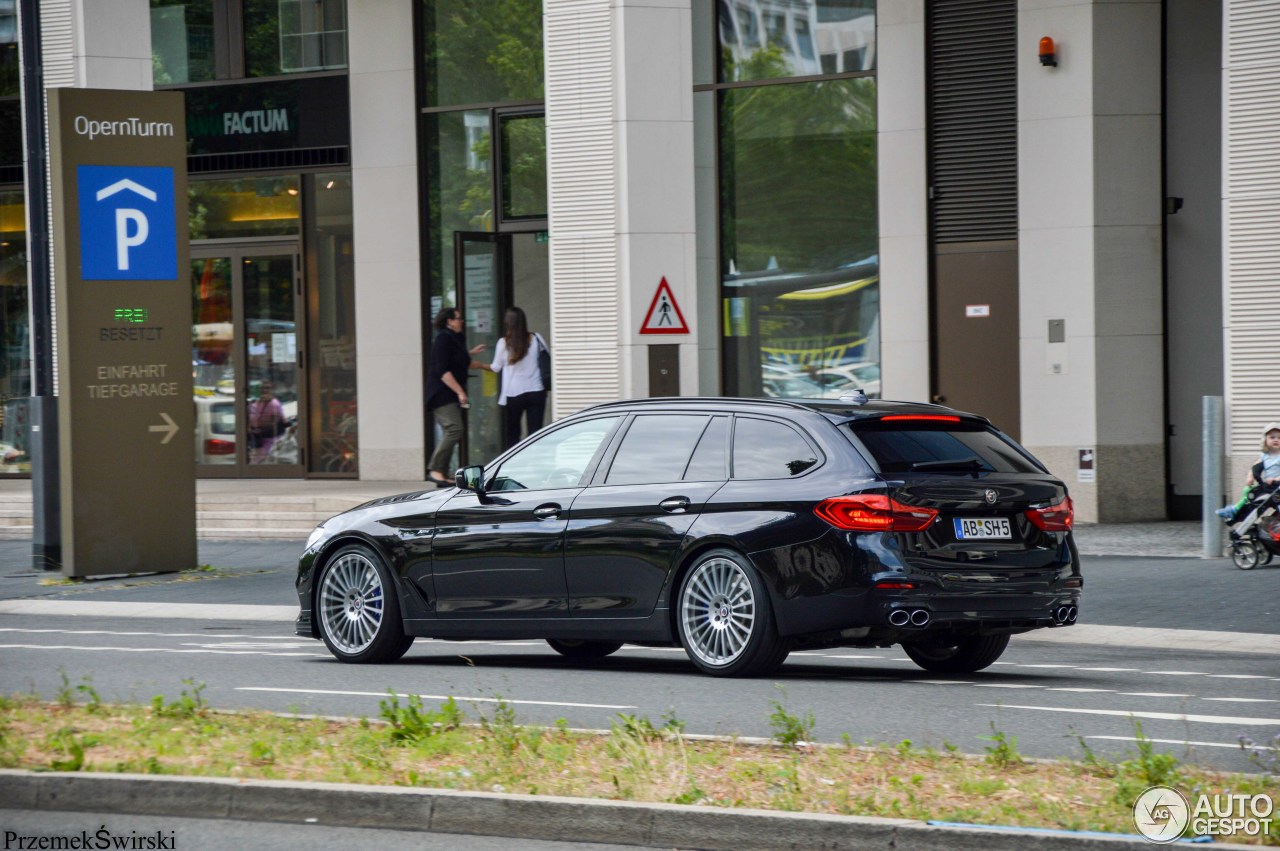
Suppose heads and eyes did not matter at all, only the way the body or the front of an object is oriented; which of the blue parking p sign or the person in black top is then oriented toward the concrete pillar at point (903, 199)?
the person in black top

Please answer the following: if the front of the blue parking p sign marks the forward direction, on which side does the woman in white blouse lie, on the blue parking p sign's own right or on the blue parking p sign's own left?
on the blue parking p sign's own left

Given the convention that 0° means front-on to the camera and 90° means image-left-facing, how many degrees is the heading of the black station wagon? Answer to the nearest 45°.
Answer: approximately 135°

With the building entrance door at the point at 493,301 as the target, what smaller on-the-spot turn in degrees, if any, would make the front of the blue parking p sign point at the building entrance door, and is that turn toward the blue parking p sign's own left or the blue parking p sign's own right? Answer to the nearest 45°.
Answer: approximately 135° to the blue parking p sign's own left

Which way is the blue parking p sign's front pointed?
toward the camera

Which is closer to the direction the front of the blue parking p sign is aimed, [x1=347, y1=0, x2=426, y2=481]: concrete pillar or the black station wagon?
the black station wagon

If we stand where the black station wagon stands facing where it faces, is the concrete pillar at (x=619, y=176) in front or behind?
in front

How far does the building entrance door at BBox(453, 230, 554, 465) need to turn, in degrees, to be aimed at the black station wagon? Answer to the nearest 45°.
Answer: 0° — it already faces it

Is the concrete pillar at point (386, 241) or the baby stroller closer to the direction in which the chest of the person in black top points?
the baby stroller

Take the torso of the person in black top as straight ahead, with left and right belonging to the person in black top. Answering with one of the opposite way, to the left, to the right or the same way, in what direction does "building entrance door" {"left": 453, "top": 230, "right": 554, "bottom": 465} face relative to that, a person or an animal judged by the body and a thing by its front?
to the right

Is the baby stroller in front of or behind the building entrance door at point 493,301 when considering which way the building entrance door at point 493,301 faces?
in front

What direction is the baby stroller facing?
to the viewer's left

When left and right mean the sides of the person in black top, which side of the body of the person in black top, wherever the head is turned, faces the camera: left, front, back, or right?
right

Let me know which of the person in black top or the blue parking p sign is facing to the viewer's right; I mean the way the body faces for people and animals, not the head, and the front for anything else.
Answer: the person in black top

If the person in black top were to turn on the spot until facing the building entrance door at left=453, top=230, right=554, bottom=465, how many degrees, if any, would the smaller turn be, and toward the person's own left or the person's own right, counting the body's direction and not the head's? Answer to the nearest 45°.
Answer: approximately 90° to the person's own left

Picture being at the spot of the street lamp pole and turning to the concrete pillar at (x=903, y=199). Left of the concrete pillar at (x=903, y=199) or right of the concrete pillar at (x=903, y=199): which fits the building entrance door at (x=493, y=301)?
left
